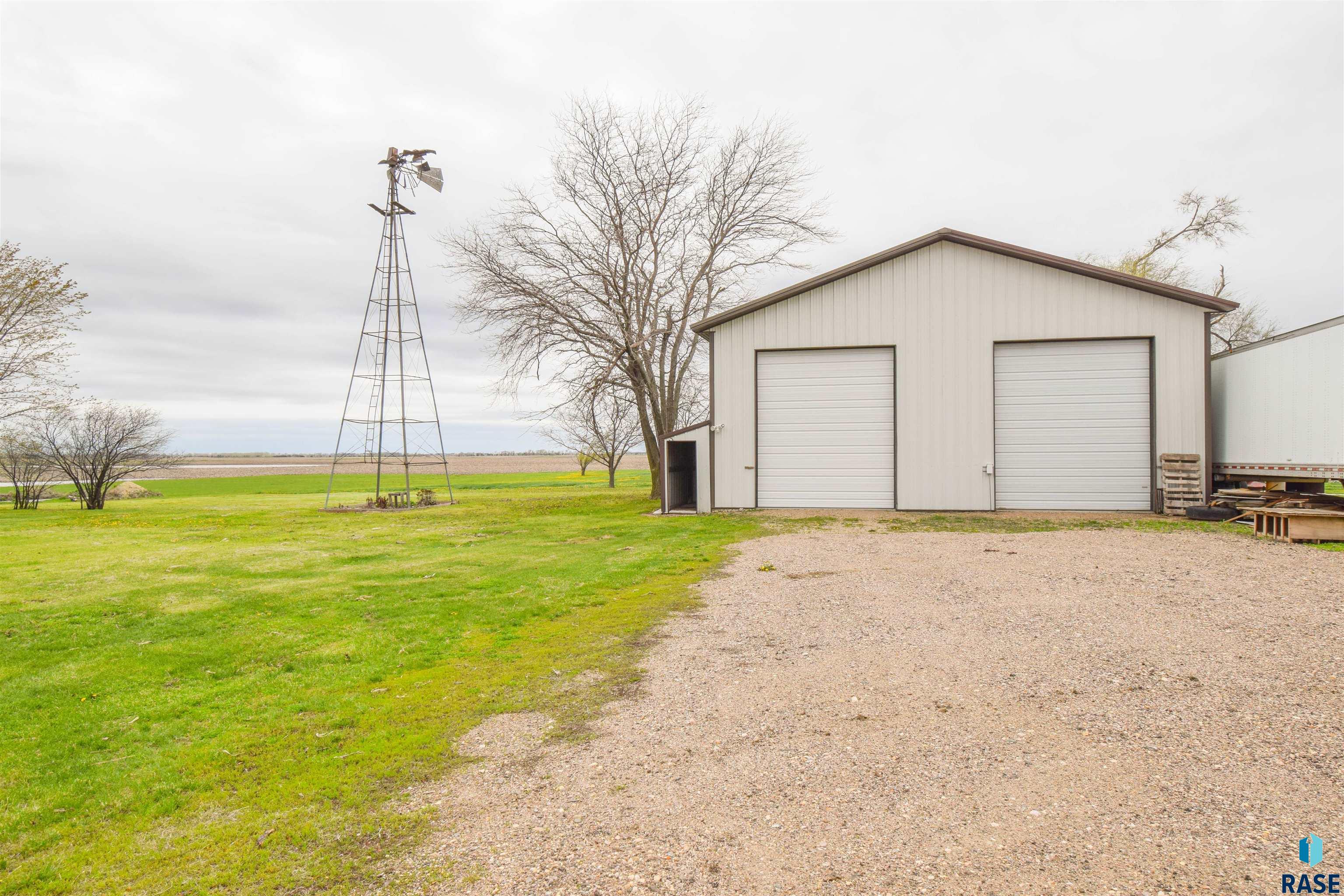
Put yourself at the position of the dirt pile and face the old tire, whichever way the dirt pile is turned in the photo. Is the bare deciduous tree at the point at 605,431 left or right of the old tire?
left
